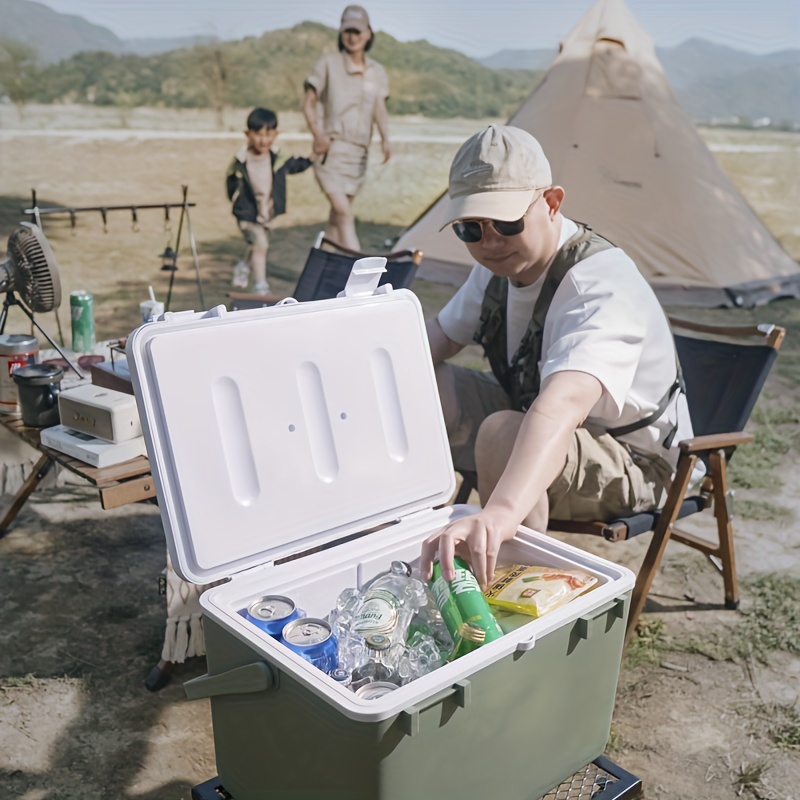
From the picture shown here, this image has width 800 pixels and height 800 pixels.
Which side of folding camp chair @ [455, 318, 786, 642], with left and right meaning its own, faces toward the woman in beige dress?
right

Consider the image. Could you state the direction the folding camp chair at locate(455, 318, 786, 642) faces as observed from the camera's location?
facing the viewer and to the left of the viewer

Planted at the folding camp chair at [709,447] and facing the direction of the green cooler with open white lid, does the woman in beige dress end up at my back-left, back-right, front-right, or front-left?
back-right

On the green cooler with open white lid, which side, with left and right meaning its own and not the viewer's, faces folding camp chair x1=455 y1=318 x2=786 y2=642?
left

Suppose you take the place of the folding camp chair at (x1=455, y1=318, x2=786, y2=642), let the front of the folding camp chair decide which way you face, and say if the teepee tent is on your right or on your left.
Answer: on your right

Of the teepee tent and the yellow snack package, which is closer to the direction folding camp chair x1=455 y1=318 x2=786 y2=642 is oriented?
the yellow snack package

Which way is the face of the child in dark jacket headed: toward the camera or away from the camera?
toward the camera

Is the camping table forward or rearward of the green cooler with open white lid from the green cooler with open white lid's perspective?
rearward

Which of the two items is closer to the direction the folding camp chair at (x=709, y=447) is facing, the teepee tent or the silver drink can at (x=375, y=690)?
the silver drink can

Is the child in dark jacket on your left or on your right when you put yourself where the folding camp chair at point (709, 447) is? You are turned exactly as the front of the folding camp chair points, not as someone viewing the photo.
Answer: on your right

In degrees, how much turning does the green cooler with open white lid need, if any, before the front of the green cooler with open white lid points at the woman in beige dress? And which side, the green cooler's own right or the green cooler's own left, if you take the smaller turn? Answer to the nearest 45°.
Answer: approximately 135° to the green cooler's own left

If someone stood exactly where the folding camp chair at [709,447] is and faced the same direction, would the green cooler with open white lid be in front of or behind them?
in front

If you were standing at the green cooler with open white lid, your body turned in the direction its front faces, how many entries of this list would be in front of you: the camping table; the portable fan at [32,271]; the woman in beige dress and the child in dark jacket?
0

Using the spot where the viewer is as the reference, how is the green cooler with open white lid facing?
facing the viewer and to the right of the viewer

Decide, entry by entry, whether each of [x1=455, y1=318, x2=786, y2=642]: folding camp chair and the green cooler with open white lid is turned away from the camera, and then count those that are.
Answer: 0

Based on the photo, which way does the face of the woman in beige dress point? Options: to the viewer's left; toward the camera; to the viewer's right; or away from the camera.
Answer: toward the camera
